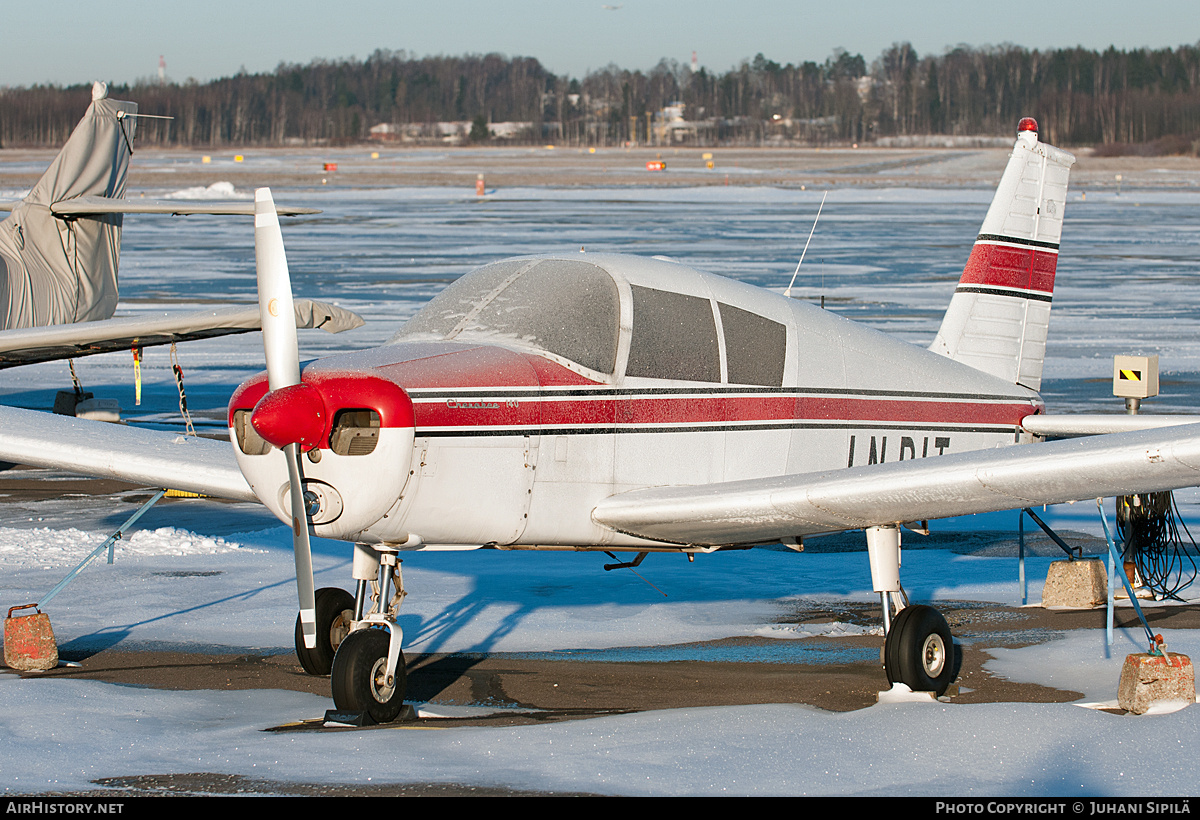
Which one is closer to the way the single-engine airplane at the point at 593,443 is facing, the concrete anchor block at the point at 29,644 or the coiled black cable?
the concrete anchor block

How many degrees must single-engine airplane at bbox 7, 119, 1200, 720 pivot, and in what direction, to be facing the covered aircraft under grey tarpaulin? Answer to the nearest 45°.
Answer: approximately 90° to its right

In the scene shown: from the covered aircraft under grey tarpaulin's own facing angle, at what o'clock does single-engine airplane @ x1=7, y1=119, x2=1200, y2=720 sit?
The single-engine airplane is roughly at 10 o'clock from the covered aircraft under grey tarpaulin.

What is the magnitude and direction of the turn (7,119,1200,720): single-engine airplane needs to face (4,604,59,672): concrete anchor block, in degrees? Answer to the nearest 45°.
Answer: approximately 45° to its right

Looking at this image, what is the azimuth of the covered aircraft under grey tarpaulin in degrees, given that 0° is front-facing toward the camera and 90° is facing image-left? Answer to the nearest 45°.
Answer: approximately 45°

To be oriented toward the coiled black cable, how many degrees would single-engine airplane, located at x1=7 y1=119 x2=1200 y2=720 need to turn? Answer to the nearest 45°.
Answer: approximately 180°

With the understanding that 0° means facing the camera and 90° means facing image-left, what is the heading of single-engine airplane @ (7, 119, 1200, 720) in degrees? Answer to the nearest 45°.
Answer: approximately 45°

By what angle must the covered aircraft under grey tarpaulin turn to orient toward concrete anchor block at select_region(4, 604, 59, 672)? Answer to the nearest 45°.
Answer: approximately 45° to its left

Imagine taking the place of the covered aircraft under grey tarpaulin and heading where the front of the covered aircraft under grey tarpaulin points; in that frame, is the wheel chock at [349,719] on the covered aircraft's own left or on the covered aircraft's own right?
on the covered aircraft's own left

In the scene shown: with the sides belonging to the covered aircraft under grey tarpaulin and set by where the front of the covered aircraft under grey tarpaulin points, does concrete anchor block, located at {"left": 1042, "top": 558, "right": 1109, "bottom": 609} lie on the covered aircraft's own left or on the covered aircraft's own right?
on the covered aircraft's own left
